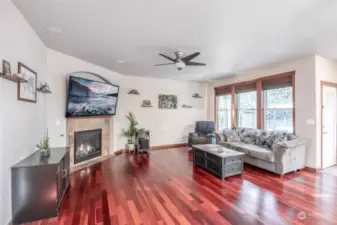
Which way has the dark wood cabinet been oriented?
to the viewer's right

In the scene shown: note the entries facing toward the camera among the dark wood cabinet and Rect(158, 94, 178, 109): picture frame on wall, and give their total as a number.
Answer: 1

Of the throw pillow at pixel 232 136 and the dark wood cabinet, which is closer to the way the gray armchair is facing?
the dark wood cabinet

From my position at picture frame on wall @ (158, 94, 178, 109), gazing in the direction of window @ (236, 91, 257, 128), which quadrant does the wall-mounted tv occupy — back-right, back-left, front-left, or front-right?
back-right

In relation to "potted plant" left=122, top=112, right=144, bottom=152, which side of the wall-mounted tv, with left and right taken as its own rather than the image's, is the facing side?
left

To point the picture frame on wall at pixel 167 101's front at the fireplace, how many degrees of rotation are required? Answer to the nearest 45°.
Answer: approximately 45° to its right

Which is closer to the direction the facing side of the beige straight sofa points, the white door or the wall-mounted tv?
the wall-mounted tv

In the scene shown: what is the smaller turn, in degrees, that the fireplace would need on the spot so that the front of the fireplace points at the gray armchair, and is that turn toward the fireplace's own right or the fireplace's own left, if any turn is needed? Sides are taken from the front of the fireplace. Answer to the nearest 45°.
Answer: approximately 45° to the fireplace's own left

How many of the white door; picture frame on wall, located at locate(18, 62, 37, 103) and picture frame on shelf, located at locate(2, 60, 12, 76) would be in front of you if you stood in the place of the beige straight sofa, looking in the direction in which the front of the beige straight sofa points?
2

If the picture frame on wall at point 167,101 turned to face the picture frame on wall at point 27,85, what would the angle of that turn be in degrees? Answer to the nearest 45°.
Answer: approximately 45° to its right

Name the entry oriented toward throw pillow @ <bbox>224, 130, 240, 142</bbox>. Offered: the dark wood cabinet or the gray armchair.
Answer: the dark wood cabinet

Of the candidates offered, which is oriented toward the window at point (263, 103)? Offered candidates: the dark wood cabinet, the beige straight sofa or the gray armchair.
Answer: the dark wood cabinet
